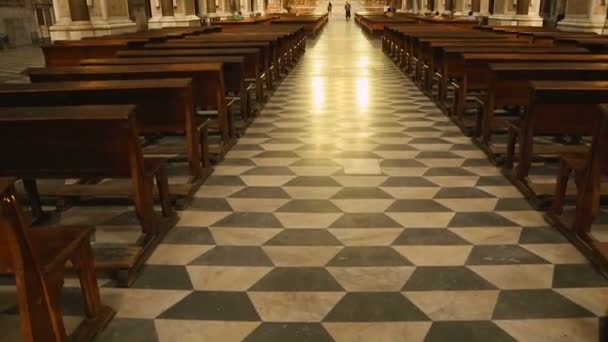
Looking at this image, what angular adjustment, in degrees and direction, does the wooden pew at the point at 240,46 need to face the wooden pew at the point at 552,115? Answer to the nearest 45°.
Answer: approximately 135° to its right

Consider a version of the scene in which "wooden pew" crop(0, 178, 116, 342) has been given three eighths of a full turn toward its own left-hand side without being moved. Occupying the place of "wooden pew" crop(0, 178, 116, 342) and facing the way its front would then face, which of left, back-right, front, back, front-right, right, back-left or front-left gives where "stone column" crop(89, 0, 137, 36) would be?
right

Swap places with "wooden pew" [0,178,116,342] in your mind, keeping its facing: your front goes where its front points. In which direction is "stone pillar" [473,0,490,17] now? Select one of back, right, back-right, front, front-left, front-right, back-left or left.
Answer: front

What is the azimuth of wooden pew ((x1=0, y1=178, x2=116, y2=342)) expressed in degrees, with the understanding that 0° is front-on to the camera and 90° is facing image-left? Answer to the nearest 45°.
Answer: approximately 225°

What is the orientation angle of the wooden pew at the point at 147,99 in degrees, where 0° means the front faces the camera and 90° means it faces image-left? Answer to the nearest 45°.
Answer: approximately 180°

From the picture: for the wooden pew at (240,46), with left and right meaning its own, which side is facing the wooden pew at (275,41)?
front

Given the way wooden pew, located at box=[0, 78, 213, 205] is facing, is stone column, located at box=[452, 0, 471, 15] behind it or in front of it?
in front

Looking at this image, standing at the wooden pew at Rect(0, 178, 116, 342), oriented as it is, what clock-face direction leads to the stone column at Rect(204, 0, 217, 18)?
The stone column is roughly at 11 o'clock from the wooden pew.

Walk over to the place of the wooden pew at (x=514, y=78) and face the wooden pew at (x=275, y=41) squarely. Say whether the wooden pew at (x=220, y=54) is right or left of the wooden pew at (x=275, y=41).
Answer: left

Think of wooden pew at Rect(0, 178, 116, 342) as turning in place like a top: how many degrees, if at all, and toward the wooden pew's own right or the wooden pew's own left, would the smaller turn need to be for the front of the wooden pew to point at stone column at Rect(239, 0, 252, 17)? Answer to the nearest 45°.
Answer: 0° — it already faces it

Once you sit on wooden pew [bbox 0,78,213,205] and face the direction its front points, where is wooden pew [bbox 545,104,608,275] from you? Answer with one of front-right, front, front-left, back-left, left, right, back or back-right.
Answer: back-right

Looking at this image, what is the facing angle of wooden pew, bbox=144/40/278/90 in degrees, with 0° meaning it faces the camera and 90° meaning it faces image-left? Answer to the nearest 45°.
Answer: approximately 180°

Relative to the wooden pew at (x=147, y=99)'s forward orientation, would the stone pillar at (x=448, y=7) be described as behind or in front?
in front

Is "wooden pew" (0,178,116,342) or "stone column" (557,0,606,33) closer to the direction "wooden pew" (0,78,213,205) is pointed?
the stone column

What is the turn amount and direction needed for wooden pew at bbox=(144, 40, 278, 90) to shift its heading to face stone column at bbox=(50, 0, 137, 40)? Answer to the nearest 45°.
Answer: approximately 45° to its left

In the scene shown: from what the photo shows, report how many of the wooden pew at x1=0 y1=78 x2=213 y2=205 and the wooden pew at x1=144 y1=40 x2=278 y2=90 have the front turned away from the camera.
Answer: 2
